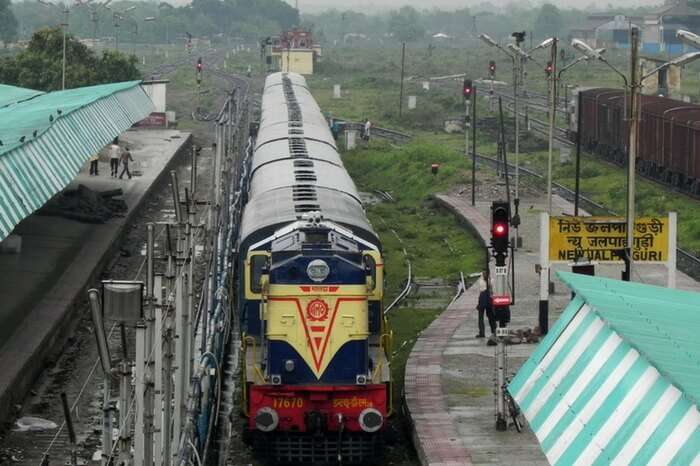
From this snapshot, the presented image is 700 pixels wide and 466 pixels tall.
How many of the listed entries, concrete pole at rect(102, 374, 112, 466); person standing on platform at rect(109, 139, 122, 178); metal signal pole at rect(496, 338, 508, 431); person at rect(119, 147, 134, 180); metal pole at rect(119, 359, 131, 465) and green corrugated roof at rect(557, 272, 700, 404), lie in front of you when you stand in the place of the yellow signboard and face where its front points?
4

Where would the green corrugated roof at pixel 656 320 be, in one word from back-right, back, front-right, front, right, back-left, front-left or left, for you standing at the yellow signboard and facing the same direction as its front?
front

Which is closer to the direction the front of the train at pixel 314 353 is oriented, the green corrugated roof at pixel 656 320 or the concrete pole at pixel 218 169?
the green corrugated roof

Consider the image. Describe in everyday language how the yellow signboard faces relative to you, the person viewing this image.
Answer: facing the viewer

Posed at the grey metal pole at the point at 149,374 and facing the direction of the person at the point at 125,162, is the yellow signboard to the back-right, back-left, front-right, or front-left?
front-right

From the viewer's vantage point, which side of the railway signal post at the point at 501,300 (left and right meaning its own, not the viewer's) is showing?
front

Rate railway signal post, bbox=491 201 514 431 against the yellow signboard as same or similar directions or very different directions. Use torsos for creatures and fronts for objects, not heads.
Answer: same or similar directions

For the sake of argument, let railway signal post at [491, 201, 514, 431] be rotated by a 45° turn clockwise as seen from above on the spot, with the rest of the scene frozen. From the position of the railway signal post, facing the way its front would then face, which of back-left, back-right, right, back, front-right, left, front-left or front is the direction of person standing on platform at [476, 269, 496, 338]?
back-right

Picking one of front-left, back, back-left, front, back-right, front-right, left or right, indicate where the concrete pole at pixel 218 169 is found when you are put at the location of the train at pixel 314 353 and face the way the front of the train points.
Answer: back

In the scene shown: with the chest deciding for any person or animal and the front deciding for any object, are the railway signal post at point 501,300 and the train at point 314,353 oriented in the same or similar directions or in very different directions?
same or similar directions

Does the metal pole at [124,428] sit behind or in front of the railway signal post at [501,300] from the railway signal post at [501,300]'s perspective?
in front

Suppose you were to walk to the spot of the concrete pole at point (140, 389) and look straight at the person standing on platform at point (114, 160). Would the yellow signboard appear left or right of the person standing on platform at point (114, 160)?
right

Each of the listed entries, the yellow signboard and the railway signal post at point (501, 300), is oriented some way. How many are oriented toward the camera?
2

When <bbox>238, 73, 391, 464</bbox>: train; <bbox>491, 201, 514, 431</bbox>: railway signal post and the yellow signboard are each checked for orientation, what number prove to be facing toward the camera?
3

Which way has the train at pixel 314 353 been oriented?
toward the camera
